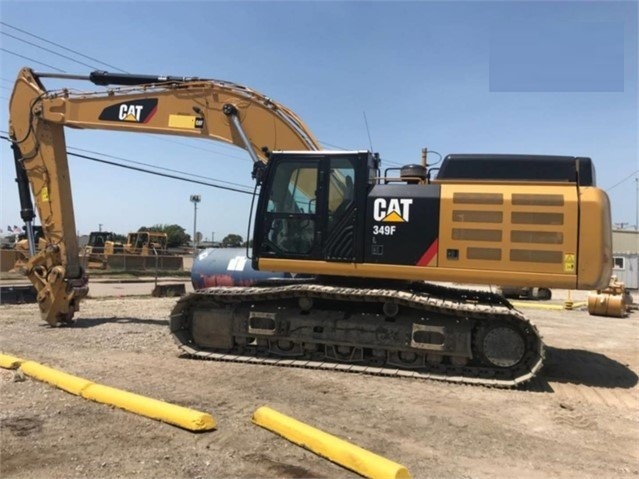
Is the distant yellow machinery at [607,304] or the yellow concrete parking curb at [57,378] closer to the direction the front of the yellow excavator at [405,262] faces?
the yellow concrete parking curb

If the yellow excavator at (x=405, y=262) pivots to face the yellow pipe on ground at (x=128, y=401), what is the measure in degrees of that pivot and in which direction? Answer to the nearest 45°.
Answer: approximately 45° to its left

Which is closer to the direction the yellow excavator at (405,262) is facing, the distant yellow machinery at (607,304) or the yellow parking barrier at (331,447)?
the yellow parking barrier

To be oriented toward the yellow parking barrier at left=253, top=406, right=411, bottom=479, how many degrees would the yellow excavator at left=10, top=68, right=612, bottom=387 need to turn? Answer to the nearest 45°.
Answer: approximately 90° to its left

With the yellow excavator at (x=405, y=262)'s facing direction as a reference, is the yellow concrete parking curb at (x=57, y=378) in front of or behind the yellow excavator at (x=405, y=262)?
in front

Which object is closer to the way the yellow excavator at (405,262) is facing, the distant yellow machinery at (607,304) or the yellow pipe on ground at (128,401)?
the yellow pipe on ground

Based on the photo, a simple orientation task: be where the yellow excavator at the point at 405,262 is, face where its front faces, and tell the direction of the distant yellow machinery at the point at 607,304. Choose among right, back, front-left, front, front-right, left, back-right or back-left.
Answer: back-right

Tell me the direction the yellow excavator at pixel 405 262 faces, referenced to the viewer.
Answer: facing to the left of the viewer
